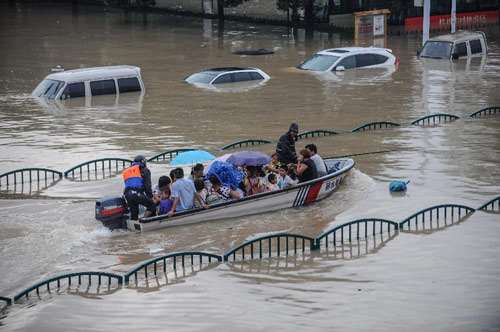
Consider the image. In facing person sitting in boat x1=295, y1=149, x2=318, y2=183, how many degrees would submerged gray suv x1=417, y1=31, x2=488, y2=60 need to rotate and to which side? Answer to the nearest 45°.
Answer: approximately 45° to its left

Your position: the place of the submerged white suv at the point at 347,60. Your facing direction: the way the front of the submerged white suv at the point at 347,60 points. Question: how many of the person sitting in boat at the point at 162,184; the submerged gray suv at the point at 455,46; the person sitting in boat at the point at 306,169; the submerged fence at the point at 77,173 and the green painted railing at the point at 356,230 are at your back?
1

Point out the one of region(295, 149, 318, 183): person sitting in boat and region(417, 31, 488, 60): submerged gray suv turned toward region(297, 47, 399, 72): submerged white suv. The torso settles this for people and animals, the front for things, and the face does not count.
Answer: region(417, 31, 488, 60): submerged gray suv

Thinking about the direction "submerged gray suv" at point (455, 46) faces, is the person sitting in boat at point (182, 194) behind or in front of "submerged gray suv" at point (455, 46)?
in front

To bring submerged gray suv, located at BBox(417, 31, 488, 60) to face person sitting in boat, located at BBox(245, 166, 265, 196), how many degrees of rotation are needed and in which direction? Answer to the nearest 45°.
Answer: approximately 45° to its left

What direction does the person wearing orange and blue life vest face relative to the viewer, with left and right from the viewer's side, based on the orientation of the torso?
facing away from the viewer and to the right of the viewer

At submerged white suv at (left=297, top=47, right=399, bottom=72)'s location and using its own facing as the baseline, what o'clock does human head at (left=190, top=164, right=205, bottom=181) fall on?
The human head is roughly at 11 o'clock from the submerged white suv.

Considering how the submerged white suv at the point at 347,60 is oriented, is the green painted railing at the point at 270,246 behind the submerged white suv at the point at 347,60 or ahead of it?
ahead

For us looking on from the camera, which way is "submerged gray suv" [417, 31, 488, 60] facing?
facing the viewer and to the left of the viewer

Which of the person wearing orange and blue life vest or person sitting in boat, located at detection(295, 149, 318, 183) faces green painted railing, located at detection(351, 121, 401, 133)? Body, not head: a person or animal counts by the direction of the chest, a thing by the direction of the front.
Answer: the person wearing orange and blue life vest

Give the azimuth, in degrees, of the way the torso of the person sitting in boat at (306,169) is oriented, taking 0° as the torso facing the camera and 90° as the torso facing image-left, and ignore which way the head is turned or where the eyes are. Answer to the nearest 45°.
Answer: approximately 90°

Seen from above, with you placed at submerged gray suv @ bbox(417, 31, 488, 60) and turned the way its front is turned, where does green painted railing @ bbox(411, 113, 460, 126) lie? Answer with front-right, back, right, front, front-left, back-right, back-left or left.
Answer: front-left

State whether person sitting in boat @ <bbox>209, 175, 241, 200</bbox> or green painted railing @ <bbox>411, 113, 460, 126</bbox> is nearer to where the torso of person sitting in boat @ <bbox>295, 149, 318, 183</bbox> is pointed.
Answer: the person sitting in boat
